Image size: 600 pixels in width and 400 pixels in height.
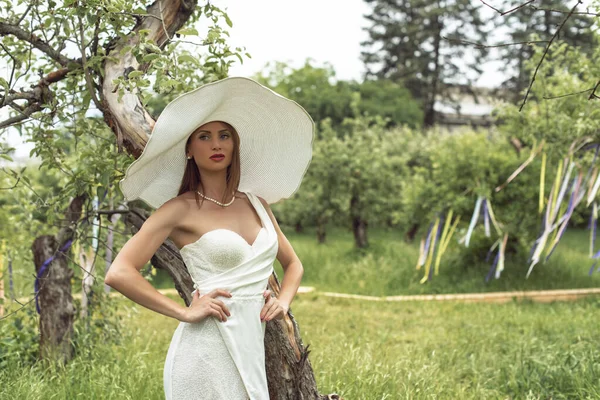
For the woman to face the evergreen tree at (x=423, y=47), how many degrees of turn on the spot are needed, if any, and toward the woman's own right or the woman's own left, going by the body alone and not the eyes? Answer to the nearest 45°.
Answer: approximately 135° to the woman's own left

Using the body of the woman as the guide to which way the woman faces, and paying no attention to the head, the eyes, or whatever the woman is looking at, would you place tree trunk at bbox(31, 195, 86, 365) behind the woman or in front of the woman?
behind

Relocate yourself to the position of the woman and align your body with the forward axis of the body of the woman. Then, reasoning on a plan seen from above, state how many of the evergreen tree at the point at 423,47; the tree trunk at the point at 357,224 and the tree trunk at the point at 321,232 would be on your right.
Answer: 0

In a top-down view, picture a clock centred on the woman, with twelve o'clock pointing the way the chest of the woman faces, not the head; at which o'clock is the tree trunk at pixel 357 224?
The tree trunk is roughly at 8 o'clock from the woman.

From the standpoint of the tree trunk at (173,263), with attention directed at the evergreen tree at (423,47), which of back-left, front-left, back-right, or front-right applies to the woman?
back-right

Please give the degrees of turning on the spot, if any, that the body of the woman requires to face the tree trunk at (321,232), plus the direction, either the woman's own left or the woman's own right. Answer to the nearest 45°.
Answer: approximately 135° to the woman's own left

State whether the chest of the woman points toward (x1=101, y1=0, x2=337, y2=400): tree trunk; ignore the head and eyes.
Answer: no

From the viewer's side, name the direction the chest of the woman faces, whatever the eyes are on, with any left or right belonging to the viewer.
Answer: facing the viewer and to the right of the viewer
